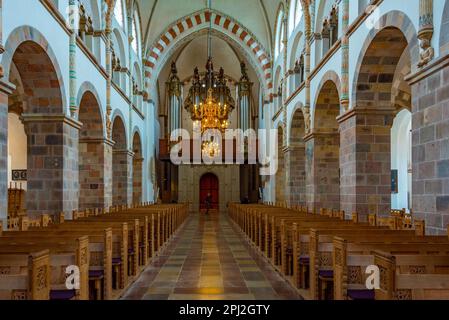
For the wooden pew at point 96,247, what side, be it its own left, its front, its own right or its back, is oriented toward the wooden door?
back

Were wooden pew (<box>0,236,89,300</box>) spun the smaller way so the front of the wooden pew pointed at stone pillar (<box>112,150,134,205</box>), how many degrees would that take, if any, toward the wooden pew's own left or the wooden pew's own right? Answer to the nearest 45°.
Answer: approximately 180°

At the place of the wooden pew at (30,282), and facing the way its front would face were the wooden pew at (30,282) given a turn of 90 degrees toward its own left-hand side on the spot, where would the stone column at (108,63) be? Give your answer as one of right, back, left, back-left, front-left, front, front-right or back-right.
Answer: left

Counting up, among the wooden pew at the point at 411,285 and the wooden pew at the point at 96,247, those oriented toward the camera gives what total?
2

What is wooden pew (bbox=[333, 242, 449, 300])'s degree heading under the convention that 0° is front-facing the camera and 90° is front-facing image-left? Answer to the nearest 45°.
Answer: approximately 0°

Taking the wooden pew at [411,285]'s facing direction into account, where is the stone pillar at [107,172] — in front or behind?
behind

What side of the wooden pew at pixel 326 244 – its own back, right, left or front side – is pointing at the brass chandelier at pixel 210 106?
back
